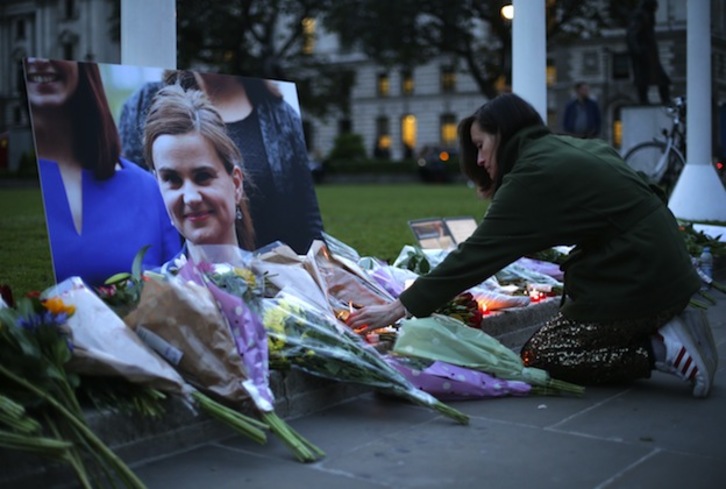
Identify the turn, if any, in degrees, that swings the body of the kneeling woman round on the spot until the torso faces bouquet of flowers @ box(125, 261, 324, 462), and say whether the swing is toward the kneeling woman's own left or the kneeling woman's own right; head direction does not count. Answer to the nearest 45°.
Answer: approximately 45° to the kneeling woman's own left

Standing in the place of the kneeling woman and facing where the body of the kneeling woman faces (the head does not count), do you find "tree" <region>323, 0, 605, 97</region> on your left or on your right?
on your right

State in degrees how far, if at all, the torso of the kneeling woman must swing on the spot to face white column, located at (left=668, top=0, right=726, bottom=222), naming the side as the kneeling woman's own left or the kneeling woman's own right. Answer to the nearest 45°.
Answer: approximately 90° to the kneeling woman's own right

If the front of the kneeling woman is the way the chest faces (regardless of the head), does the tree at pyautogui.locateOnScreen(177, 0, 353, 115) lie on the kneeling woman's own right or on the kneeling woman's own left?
on the kneeling woman's own right

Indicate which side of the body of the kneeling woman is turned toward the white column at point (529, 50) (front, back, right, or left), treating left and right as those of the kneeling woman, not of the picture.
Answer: right

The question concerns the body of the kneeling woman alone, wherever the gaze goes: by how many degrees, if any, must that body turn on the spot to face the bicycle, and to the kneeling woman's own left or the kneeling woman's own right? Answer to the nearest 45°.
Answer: approximately 90° to the kneeling woman's own right

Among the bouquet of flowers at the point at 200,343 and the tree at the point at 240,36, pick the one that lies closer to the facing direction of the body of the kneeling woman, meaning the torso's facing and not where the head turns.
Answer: the bouquet of flowers

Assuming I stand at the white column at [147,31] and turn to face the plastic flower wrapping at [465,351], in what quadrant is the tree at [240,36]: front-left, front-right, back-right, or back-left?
back-left

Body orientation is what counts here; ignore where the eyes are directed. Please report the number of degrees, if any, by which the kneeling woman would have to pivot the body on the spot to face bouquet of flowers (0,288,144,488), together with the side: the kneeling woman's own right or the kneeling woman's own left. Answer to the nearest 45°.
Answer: approximately 45° to the kneeling woman's own left

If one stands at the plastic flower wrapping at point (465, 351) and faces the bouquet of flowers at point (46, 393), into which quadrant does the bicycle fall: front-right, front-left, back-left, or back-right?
back-right

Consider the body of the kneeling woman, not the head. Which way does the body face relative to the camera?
to the viewer's left
